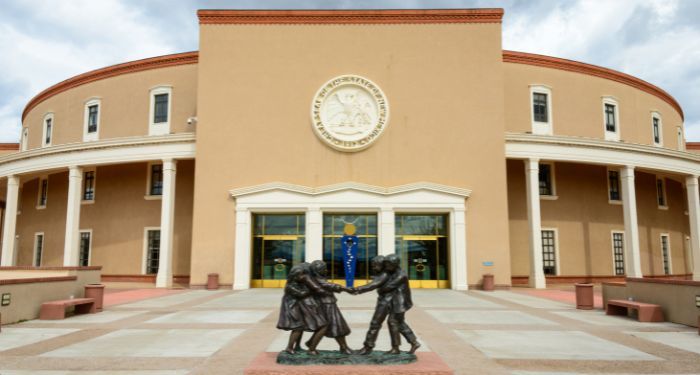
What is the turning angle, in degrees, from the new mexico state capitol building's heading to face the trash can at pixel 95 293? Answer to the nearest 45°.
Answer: approximately 45° to its right

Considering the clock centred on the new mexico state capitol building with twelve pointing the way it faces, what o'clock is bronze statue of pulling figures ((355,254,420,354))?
The bronze statue of pulling figures is roughly at 12 o'clock from the new mexico state capitol building.

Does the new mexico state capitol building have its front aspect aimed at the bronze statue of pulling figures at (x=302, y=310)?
yes

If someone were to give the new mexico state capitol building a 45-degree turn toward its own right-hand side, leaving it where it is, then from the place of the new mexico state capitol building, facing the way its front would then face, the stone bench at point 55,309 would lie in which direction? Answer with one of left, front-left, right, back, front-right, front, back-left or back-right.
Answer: front

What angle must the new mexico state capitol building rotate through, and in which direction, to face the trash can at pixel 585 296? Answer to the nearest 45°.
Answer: approximately 45° to its left

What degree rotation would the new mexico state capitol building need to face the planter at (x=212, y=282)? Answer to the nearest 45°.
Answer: approximately 90° to its right

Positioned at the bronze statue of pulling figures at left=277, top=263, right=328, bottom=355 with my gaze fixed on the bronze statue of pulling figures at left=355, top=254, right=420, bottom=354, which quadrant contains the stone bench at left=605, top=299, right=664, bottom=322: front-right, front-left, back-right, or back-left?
front-left

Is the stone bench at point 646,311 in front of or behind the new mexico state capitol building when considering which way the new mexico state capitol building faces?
in front

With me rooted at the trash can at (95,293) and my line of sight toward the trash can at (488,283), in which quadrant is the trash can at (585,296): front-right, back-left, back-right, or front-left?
front-right

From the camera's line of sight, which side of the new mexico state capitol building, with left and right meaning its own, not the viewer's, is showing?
front

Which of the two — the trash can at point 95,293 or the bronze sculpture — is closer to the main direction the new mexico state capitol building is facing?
the bronze sculpture

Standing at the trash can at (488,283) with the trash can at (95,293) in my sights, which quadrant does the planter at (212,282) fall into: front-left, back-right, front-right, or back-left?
front-right

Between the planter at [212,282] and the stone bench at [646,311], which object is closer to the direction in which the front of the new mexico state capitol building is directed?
the stone bench

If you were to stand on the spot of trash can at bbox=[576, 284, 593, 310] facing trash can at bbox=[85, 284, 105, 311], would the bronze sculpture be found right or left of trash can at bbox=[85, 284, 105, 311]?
left

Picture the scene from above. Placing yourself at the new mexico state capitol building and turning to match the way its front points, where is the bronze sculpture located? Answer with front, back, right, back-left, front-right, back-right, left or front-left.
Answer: front
